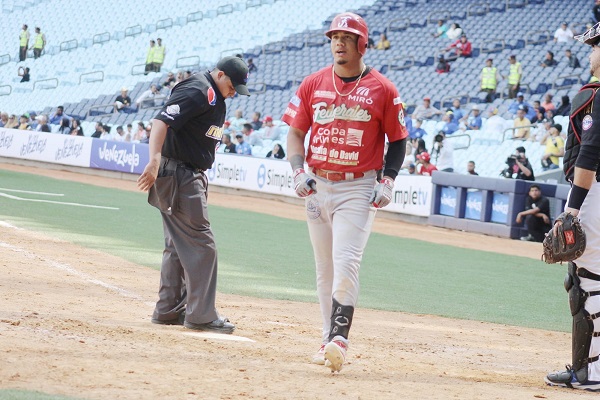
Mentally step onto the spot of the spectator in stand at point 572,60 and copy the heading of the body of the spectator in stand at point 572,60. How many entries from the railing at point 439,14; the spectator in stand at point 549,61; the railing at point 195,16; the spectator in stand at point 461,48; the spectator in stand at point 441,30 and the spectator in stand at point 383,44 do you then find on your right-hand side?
6

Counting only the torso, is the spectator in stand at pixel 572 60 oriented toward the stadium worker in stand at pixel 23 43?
no

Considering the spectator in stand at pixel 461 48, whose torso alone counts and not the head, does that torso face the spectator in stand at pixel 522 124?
no

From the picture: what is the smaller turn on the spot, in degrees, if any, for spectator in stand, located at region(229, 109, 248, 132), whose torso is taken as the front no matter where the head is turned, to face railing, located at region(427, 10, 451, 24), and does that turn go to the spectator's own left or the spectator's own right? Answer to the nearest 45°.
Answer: approximately 180°

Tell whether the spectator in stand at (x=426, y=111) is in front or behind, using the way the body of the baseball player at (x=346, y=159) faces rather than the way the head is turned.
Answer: behind

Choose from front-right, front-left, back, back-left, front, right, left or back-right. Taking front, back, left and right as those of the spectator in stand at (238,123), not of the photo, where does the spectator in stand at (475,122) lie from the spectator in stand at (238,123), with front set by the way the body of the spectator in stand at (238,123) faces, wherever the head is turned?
left

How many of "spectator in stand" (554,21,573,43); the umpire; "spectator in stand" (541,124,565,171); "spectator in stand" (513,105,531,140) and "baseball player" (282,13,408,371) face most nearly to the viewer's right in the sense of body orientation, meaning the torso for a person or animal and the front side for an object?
1

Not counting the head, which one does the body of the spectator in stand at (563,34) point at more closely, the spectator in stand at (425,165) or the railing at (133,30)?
the spectator in stand

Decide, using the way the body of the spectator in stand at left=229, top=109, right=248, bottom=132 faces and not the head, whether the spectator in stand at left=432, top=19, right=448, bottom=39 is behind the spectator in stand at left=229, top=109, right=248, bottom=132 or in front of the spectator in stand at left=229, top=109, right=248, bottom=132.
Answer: behind

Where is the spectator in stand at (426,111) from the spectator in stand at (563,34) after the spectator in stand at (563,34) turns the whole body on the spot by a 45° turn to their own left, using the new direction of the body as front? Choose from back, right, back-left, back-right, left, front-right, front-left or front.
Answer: right

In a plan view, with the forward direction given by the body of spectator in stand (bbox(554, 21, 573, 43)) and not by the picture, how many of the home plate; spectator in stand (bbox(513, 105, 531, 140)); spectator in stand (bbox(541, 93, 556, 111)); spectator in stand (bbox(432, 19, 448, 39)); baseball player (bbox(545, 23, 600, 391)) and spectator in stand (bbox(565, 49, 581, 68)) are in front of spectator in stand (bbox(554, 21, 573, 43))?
5

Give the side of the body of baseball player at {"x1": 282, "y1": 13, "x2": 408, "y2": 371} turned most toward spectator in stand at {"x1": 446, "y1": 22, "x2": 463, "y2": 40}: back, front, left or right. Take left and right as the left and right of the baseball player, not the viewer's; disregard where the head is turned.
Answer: back

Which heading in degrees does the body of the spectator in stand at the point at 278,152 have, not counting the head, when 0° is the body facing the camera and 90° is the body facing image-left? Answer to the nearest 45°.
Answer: approximately 45°

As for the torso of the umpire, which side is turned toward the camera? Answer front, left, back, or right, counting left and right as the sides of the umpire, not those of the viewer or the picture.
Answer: right

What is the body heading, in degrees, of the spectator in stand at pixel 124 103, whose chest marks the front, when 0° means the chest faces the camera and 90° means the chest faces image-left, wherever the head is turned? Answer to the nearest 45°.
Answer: approximately 315°

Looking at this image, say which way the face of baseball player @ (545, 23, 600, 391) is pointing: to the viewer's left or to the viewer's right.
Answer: to the viewer's left

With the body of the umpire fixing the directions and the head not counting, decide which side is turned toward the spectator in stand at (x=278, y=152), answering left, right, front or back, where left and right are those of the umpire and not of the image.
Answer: left

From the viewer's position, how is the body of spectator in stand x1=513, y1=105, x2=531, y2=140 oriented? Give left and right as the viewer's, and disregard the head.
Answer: facing the viewer and to the left of the viewer

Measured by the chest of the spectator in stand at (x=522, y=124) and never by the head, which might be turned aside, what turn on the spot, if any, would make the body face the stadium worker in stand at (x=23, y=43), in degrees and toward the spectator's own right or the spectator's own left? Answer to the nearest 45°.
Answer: approximately 90° to the spectator's own right

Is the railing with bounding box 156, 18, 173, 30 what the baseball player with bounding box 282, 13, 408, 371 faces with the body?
no
